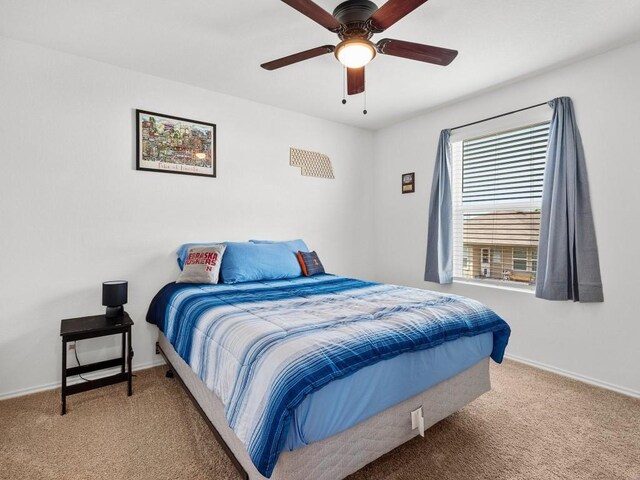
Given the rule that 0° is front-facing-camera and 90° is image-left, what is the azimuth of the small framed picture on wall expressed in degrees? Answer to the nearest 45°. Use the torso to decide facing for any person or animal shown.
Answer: approximately 45°

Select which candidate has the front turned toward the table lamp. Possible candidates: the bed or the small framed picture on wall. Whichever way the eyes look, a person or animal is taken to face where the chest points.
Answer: the small framed picture on wall

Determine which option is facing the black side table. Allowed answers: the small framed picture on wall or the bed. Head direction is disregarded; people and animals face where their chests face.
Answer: the small framed picture on wall

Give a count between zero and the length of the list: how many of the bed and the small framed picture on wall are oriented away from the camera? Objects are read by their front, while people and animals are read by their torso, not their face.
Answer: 0

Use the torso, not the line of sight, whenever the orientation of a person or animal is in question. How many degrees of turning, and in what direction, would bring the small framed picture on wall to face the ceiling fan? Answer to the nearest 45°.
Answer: approximately 45° to its left

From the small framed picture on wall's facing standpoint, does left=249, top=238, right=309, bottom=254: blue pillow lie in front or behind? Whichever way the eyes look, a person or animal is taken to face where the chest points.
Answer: in front

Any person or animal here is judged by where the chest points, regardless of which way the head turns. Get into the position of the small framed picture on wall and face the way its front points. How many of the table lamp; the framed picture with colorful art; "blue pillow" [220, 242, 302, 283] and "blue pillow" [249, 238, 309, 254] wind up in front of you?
4

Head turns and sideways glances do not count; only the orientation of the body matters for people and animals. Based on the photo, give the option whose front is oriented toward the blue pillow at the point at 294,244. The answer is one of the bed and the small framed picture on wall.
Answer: the small framed picture on wall

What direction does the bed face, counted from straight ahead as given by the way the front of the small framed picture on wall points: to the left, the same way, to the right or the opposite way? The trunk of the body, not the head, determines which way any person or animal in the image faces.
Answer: to the left

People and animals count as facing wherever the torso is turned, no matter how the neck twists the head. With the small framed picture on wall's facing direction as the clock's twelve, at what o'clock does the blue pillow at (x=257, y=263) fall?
The blue pillow is roughly at 12 o'clock from the small framed picture on wall.

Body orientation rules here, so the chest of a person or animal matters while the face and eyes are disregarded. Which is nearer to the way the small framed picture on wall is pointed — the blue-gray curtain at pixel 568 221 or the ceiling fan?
the ceiling fan

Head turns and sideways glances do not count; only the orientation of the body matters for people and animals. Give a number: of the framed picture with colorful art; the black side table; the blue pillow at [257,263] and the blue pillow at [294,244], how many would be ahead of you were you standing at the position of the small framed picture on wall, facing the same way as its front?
4

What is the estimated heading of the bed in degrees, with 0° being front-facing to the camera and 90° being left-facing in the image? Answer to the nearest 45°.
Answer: approximately 315°

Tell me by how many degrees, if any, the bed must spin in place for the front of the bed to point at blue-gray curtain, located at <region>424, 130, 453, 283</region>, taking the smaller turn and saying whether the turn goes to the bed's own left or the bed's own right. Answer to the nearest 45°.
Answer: approximately 90° to the bed's own left

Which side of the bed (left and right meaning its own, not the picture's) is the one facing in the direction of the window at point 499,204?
left

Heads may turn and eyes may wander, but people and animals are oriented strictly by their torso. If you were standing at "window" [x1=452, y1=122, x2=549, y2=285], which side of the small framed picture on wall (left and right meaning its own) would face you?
left

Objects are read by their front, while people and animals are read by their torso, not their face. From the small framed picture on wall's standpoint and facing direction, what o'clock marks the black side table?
The black side table is roughly at 12 o'clock from the small framed picture on wall.

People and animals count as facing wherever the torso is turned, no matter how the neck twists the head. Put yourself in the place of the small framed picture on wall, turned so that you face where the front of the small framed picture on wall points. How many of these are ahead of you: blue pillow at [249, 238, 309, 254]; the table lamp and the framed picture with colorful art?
3

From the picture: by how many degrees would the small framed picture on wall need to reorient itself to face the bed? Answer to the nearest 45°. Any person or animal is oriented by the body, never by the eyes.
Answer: approximately 45° to its left
